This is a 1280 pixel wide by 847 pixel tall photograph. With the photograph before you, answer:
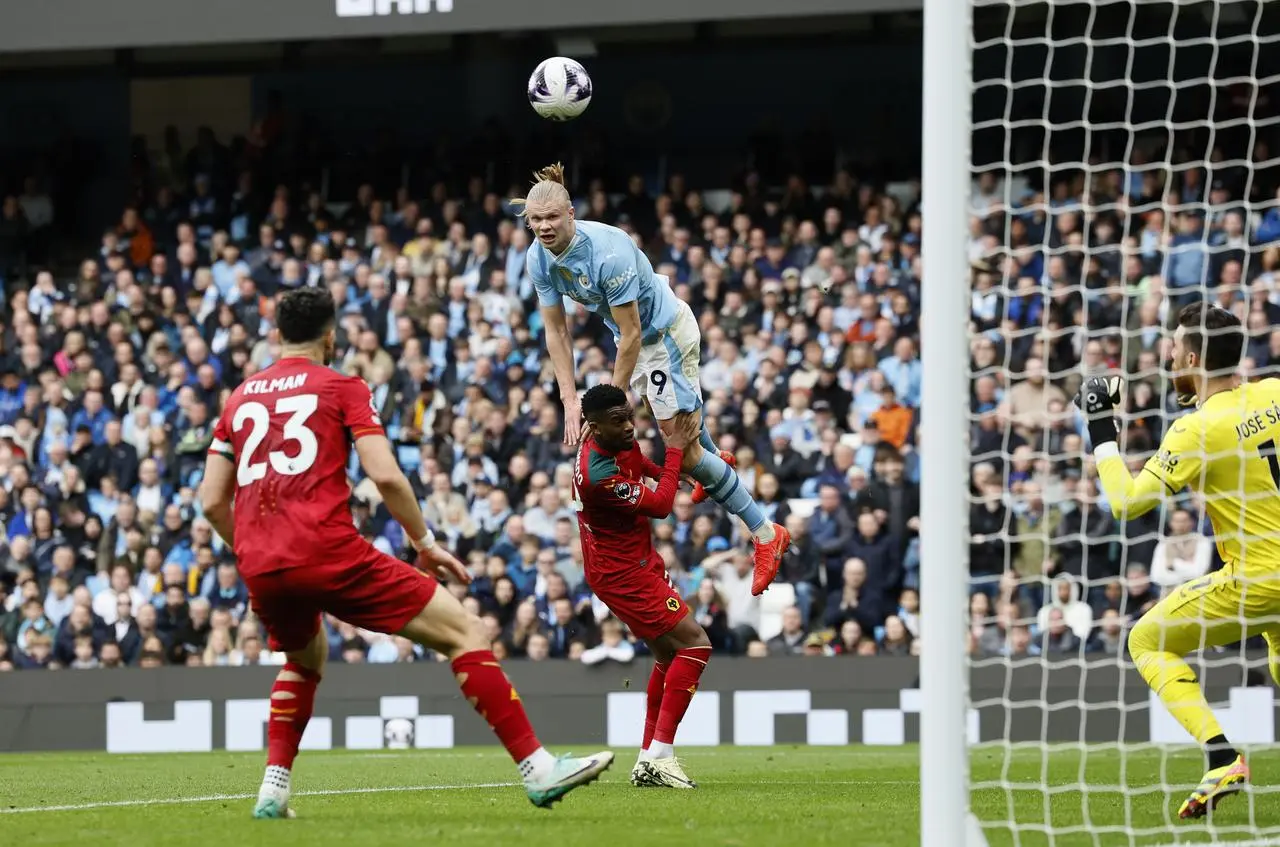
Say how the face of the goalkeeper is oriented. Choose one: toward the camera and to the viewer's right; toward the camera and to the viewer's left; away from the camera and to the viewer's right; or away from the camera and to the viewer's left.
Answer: away from the camera and to the viewer's left

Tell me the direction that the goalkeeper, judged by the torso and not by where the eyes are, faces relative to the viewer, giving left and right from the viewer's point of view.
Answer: facing away from the viewer and to the left of the viewer

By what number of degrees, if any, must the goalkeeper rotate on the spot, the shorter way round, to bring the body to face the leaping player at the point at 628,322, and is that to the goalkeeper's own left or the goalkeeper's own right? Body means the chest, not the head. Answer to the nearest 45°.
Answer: approximately 45° to the goalkeeper's own left

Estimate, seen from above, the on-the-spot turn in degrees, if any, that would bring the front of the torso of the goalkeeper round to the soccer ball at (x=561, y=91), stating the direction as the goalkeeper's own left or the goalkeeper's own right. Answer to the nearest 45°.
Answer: approximately 45° to the goalkeeper's own left
